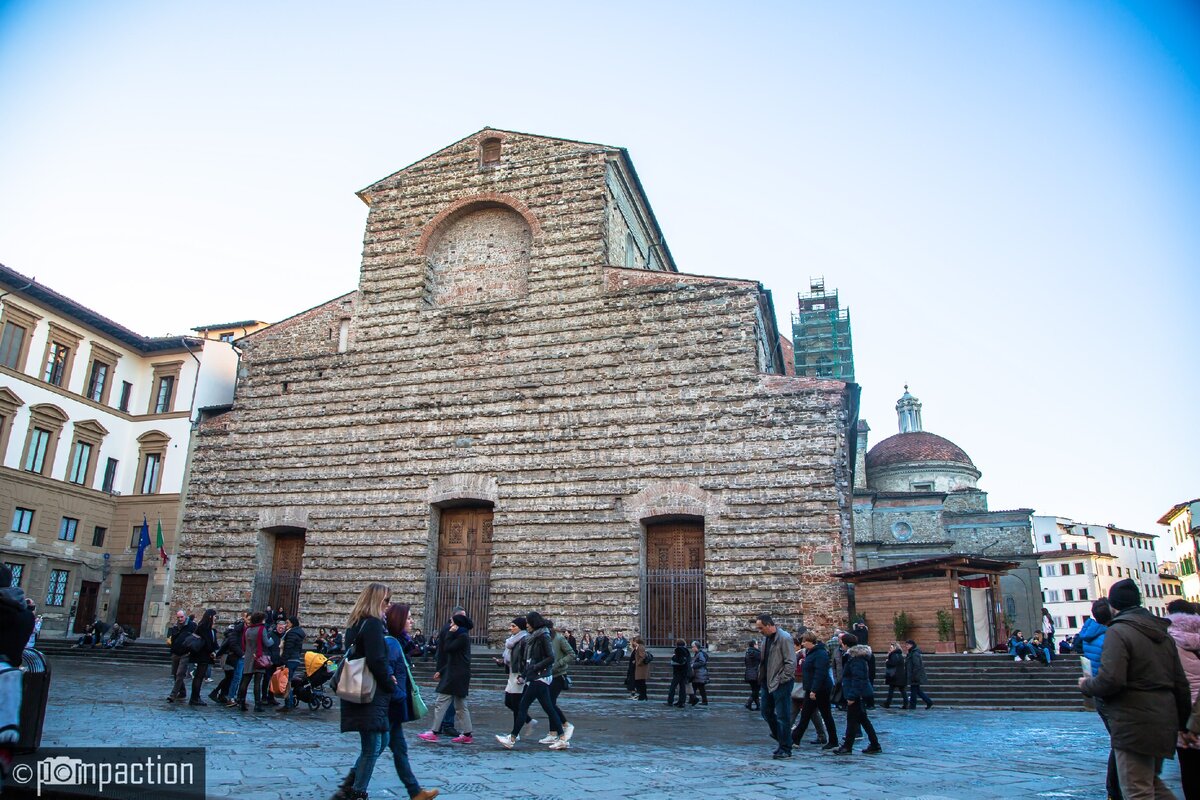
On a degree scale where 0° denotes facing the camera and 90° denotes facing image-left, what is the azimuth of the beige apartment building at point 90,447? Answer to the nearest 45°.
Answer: approximately 315°

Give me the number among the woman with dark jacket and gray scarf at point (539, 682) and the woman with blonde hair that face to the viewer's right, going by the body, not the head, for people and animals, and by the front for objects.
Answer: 1

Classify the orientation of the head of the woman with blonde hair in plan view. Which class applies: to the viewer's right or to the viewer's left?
to the viewer's right

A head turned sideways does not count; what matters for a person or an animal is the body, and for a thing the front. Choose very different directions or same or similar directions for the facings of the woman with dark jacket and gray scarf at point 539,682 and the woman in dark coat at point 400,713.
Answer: very different directions
